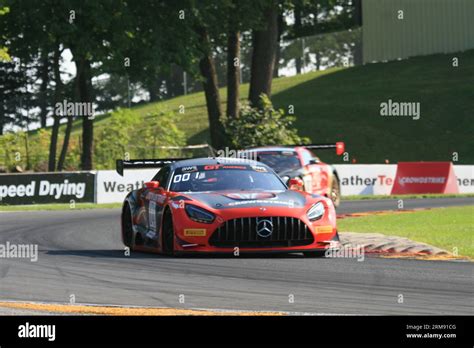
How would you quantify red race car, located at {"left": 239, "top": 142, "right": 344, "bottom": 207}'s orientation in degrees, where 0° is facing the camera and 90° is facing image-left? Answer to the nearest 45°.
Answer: approximately 45°

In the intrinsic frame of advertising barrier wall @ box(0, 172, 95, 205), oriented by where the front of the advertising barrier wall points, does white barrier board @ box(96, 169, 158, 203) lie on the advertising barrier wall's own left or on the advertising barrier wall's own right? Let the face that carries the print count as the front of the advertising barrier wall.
on the advertising barrier wall's own left

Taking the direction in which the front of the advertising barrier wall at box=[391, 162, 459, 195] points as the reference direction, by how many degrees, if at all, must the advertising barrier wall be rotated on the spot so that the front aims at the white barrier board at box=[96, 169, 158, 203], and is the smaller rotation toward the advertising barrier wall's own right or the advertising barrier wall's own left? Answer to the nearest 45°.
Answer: approximately 45° to the advertising barrier wall's own right

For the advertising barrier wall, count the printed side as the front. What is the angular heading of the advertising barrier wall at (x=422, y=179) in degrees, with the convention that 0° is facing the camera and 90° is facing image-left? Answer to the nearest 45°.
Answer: approximately 0°

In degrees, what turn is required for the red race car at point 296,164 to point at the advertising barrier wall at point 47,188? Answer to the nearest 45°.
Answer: approximately 90° to its right

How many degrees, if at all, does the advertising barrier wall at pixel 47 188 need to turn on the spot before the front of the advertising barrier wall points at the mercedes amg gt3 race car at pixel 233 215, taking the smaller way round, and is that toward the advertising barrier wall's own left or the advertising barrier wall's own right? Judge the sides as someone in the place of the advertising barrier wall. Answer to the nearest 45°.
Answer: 0° — it already faces it

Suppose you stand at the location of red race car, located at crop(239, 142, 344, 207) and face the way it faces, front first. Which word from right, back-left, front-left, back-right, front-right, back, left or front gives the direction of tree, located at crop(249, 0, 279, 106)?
back-right

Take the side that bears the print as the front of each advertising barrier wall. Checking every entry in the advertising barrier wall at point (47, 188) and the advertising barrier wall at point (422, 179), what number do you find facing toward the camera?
2
